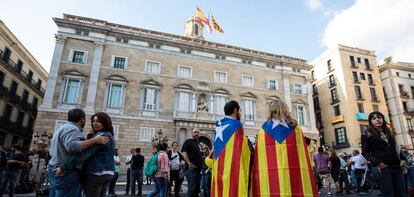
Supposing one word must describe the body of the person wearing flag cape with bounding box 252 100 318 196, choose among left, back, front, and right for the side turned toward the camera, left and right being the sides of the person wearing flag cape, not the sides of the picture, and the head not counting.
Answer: back

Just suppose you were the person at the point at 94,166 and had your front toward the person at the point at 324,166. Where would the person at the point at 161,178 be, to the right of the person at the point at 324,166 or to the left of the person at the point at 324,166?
left

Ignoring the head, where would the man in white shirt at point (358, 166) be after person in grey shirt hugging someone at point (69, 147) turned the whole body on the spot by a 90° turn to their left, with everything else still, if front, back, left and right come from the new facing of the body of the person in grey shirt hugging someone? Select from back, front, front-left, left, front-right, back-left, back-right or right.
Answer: back-right

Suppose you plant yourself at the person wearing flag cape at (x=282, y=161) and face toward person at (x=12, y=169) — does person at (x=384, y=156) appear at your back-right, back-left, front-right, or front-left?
back-right

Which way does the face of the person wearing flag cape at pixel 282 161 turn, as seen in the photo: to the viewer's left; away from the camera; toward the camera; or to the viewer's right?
away from the camera

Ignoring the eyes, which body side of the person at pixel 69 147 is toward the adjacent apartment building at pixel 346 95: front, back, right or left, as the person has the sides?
front

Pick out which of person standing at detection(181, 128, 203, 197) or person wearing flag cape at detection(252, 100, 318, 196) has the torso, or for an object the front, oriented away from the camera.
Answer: the person wearing flag cape

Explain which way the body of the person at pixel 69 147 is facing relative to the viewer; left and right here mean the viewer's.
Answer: facing away from the viewer and to the right of the viewer

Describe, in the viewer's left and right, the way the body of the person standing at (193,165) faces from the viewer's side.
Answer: facing the viewer and to the right of the viewer
